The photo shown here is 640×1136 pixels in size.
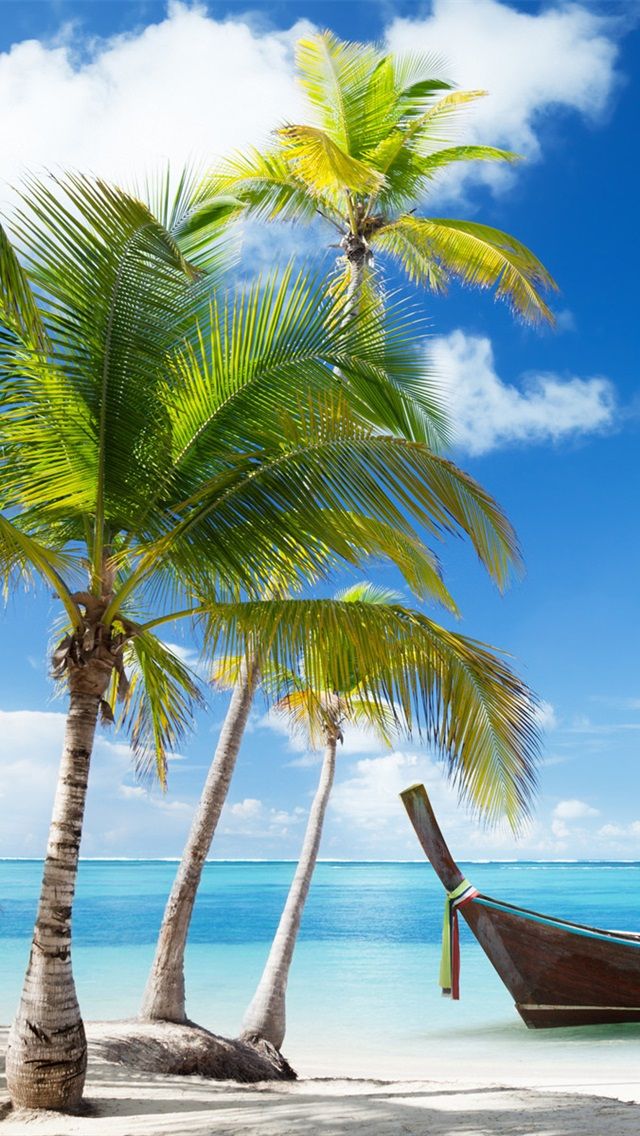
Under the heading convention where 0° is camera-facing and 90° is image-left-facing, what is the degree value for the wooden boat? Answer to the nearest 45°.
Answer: approximately 90°

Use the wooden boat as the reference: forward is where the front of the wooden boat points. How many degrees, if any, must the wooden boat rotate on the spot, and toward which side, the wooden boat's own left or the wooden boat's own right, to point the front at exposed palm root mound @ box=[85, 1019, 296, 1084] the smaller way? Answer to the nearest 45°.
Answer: approximately 45° to the wooden boat's own left
